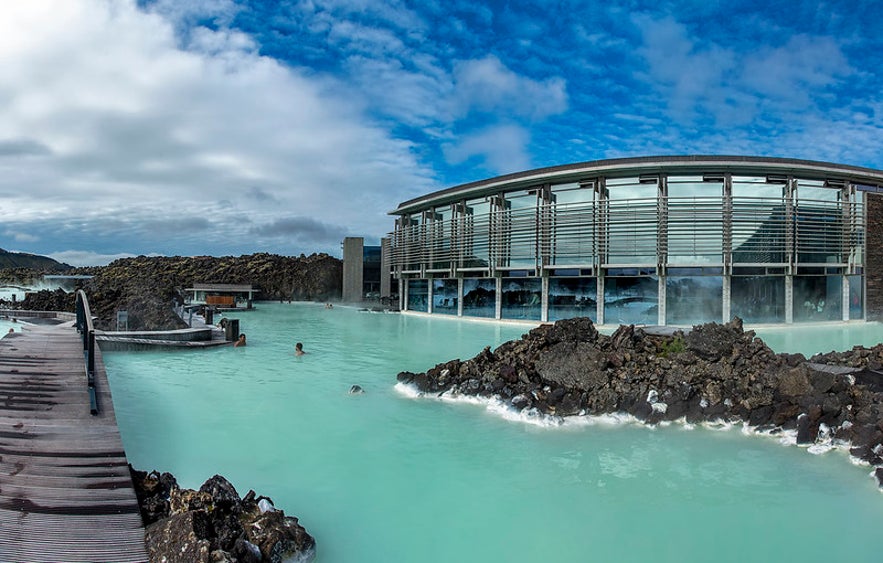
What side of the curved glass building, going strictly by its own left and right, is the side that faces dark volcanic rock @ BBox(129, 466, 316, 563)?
front

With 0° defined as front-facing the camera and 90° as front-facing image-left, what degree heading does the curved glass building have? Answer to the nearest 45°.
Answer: approximately 0°
